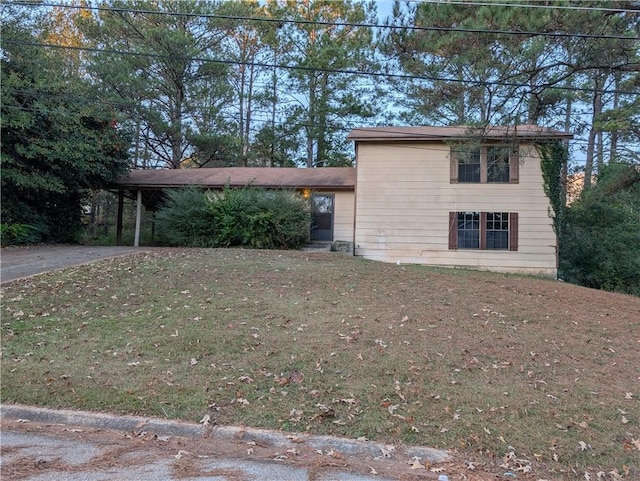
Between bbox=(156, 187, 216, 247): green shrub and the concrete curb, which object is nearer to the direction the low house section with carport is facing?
the concrete curb

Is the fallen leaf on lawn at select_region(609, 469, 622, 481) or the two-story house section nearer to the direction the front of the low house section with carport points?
the fallen leaf on lawn

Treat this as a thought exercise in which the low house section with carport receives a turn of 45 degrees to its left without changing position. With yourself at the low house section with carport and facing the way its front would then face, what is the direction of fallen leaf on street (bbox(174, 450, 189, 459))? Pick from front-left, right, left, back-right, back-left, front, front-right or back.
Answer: front-right

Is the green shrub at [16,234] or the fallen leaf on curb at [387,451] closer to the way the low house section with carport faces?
the fallen leaf on curb

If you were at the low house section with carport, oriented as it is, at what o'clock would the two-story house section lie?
The two-story house section is roughly at 10 o'clock from the low house section with carport.

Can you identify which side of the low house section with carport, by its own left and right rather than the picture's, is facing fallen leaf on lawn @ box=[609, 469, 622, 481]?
front

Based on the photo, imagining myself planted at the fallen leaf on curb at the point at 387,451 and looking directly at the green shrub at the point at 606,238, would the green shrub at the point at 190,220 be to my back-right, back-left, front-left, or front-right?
front-left

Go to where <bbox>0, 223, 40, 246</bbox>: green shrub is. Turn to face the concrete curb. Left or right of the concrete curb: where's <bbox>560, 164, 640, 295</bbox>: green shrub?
left

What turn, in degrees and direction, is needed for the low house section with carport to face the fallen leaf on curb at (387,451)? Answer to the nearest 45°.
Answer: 0° — it already faces it

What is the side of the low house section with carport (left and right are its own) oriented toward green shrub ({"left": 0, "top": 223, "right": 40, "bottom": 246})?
right

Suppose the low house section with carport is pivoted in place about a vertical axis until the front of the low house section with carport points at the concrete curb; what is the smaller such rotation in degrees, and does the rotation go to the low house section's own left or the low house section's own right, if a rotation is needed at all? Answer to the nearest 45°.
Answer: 0° — it already faces it
